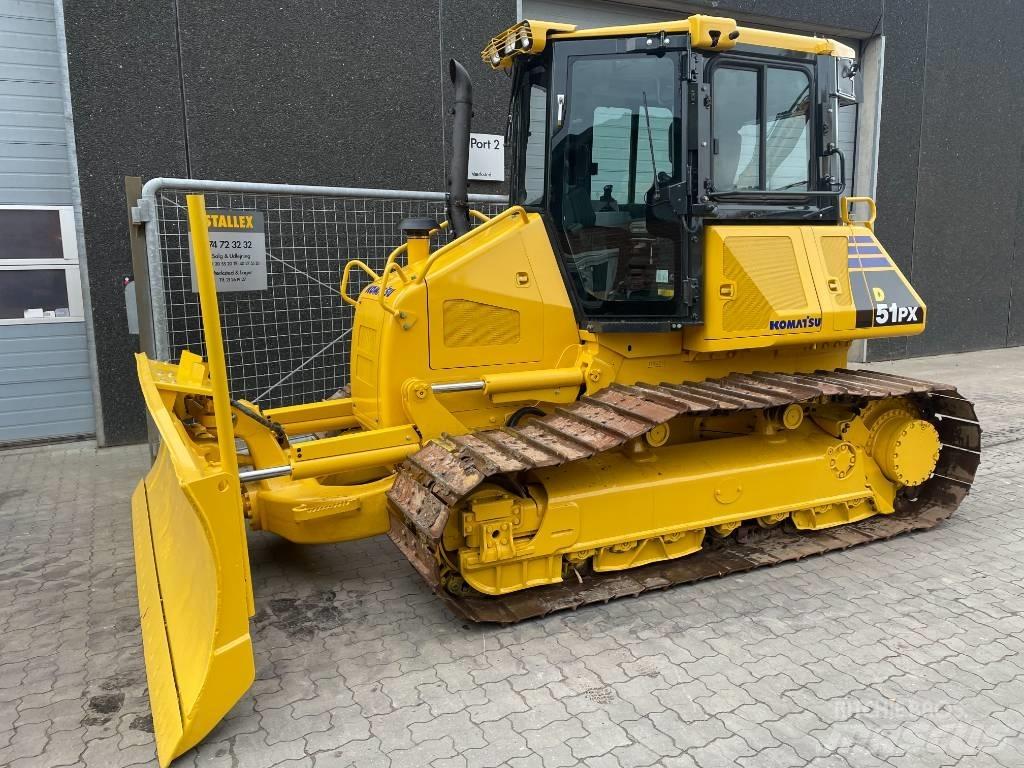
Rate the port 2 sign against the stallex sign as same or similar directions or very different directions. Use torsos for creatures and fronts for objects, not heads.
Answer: same or similar directions

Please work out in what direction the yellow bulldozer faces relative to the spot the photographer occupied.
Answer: facing the viewer and to the left of the viewer

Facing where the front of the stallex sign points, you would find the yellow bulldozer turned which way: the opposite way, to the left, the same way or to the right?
to the right

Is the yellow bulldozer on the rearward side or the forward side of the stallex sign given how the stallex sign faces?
on the forward side

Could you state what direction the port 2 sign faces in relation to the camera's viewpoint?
facing the viewer

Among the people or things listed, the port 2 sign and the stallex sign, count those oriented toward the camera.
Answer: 2

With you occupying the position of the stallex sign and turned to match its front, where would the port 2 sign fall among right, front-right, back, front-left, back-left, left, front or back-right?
back-left

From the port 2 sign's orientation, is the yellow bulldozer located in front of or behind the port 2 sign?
in front

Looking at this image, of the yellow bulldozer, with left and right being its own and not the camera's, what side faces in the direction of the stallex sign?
right

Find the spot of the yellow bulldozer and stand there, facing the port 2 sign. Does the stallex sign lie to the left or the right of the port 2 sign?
left

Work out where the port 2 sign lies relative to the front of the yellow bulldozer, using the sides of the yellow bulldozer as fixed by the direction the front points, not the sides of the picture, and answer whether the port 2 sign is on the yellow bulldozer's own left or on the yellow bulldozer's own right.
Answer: on the yellow bulldozer's own right

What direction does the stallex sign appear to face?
toward the camera

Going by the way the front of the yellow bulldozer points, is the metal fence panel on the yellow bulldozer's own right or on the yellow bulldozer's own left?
on the yellow bulldozer's own right
